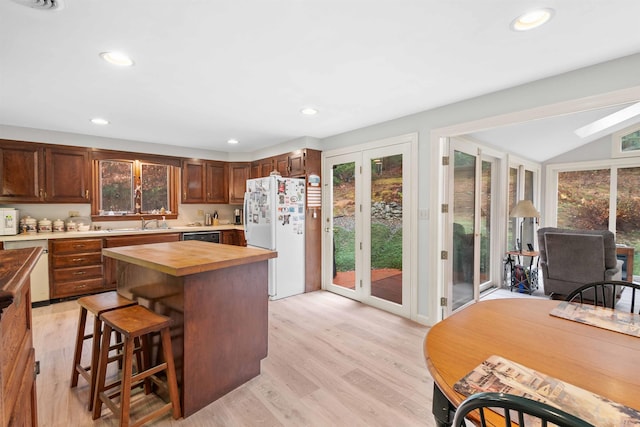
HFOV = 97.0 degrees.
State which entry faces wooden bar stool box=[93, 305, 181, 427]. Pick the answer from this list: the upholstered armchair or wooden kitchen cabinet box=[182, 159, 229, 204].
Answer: the wooden kitchen cabinet

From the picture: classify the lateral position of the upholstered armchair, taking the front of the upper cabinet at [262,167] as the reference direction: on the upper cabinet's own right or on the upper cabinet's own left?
on the upper cabinet's own left

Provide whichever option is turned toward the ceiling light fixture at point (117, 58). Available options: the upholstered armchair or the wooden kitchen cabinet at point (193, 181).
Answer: the wooden kitchen cabinet

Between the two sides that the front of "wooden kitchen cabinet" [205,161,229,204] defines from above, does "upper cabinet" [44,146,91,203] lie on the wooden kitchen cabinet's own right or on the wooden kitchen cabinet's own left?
on the wooden kitchen cabinet's own right

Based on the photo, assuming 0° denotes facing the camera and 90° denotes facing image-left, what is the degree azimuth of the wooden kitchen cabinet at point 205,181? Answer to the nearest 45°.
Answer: approximately 0°

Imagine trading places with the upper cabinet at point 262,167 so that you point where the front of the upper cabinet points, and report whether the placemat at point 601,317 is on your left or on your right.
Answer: on your left

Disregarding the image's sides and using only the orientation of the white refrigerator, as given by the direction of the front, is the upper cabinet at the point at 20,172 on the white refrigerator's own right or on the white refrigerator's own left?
on the white refrigerator's own right

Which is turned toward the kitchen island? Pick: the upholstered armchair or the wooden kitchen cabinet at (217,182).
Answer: the wooden kitchen cabinet

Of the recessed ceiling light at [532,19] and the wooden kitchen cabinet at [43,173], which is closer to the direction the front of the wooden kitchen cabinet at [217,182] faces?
the recessed ceiling light

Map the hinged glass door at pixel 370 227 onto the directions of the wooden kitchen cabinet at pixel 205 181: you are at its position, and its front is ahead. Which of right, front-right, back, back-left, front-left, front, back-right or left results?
front-left

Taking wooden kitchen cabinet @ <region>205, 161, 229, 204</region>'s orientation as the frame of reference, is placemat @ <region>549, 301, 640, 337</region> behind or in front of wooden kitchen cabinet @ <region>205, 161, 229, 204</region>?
in front
